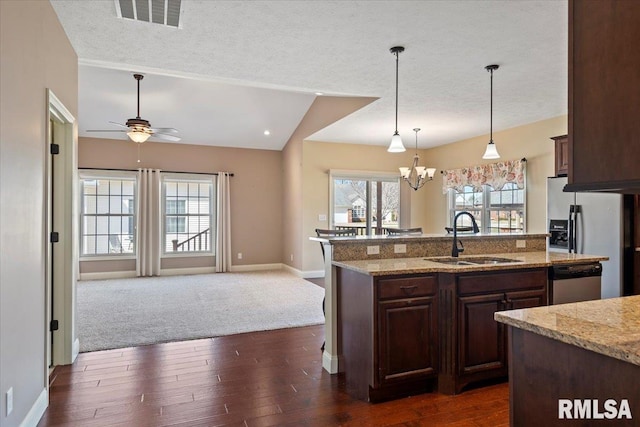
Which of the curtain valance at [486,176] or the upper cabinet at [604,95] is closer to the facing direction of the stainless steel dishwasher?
the upper cabinet

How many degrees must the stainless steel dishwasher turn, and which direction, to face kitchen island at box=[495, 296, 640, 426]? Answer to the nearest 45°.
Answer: approximately 45° to its right

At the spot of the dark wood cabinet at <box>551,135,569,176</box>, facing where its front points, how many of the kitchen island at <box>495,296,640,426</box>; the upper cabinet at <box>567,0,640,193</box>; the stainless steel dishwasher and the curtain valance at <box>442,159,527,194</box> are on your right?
1

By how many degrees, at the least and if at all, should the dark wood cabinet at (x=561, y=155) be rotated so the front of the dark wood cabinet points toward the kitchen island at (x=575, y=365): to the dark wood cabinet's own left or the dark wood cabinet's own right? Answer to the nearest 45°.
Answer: approximately 45° to the dark wood cabinet's own left

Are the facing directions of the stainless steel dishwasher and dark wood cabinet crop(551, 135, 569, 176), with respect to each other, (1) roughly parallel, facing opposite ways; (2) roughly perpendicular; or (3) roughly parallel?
roughly perpendicular

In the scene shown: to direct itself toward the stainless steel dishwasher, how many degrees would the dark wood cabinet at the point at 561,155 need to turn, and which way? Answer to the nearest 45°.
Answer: approximately 45° to its left

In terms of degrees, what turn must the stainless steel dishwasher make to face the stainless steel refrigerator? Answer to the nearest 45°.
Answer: approximately 135° to its left

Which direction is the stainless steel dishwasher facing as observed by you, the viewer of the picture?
facing the viewer and to the right of the viewer

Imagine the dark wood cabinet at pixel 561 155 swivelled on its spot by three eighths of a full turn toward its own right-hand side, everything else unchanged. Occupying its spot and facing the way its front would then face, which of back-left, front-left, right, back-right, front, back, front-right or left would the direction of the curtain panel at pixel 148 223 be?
left

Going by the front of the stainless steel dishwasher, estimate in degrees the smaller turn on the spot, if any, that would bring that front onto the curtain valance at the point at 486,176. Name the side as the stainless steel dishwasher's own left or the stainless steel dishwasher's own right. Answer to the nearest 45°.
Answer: approximately 135° to the stainless steel dishwasher's own left

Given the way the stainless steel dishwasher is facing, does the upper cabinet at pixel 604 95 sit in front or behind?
in front

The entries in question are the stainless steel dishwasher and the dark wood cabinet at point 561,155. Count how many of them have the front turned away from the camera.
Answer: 0

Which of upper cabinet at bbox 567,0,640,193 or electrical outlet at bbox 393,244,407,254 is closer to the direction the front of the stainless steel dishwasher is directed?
the upper cabinet

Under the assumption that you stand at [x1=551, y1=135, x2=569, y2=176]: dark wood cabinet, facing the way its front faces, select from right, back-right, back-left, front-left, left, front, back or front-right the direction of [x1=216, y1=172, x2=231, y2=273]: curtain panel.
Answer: front-right

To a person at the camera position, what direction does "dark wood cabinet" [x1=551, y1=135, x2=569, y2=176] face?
facing the viewer and to the left of the viewer

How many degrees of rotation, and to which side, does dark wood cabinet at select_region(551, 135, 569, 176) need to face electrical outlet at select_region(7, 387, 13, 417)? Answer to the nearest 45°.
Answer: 0° — it already faces it

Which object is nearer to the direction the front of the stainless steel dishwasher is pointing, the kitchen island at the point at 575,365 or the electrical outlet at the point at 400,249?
the kitchen island
